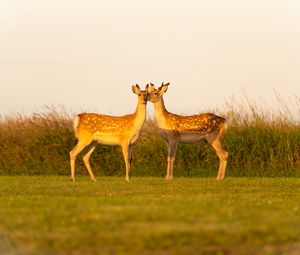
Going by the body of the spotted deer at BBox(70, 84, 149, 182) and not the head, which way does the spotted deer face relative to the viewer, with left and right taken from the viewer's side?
facing to the right of the viewer

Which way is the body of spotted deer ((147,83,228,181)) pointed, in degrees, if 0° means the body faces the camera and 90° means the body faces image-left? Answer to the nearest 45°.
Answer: approximately 90°

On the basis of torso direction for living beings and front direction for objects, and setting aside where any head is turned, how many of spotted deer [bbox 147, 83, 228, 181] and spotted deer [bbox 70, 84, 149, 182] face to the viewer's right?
1

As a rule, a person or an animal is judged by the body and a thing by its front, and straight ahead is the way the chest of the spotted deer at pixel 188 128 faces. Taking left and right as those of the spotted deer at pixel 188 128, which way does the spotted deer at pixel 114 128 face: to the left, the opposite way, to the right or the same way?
the opposite way

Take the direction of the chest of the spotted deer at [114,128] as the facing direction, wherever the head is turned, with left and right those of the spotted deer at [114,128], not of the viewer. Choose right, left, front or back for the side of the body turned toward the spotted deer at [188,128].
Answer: front
